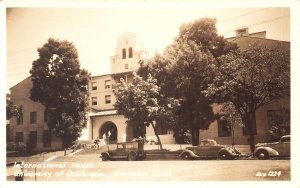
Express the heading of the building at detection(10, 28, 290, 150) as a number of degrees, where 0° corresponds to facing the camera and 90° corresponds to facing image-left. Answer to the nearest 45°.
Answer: approximately 0°

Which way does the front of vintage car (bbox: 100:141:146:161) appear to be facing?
to the viewer's left

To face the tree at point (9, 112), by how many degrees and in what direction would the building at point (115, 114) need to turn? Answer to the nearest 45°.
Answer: approximately 90° to its right

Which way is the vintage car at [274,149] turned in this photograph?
to the viewer's left

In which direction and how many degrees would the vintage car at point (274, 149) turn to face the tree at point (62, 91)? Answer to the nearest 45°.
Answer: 0° — it already faces it

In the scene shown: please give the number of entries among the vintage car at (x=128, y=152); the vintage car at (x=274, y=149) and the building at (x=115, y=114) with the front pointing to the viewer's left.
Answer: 2

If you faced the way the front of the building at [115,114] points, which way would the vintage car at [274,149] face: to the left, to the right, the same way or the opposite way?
to the right

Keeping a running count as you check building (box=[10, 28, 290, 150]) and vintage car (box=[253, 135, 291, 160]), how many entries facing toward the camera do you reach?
1

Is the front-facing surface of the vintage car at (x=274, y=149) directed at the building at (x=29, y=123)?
yes
